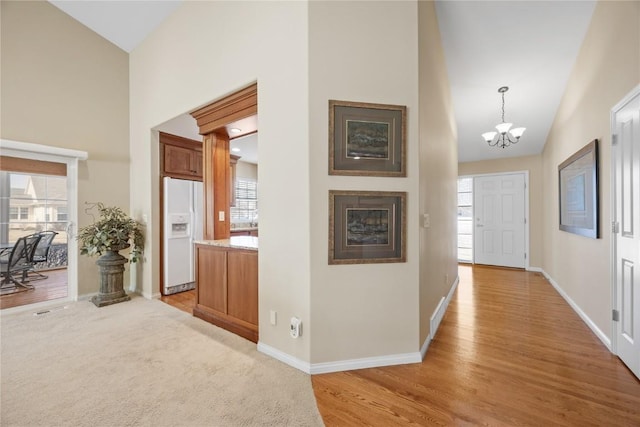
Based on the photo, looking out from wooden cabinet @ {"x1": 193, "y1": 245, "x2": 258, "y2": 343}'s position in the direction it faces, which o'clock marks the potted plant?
The potted plant is roughly at 3 o'clock from the wooden cabinet.

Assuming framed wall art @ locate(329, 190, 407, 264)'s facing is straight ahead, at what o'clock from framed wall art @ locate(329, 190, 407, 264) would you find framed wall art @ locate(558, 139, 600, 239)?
framed wall art @ locate(558, 139, 600, 239) is roughly at 8 o'clock from framed wall art @ locate(329, 190, 407, 264).

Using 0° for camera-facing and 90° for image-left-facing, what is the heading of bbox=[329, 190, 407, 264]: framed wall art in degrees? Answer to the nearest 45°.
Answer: approximately 0°

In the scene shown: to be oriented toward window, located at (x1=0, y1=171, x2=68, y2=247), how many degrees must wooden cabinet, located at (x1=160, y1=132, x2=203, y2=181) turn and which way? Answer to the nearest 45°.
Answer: approximately 135° to its right

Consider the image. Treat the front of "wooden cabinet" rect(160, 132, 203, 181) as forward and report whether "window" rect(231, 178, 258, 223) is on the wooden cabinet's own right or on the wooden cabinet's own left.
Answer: on the wooden cabinet's own left

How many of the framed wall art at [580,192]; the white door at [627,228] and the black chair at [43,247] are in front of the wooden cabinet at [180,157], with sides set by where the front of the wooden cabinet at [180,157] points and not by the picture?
2

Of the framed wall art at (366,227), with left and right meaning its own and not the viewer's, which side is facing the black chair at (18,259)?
right

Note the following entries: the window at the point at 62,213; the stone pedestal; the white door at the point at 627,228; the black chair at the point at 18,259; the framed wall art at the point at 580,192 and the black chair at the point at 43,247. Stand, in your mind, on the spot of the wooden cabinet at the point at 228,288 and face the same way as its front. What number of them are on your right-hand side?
4

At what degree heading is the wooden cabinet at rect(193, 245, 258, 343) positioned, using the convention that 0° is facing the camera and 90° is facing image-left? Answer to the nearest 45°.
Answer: approximately 45°

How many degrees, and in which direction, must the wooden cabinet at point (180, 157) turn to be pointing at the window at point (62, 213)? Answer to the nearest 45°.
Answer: approximately 135° to its right

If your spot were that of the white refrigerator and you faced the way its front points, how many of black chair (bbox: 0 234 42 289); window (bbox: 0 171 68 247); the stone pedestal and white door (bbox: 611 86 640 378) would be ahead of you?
1

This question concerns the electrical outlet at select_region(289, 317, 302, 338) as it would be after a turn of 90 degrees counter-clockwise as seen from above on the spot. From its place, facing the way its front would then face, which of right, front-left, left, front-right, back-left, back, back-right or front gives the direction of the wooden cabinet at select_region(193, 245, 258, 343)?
back

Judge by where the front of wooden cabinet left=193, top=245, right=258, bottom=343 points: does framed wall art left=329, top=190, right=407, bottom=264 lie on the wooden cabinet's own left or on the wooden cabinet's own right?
on the wooden cabinet's own left

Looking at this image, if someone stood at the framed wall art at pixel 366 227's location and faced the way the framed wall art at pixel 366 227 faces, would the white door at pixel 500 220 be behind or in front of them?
behind

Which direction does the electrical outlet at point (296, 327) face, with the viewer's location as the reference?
facing the viewer and to the left of the viewer

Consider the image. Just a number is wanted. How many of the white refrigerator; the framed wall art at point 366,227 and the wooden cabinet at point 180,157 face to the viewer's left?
0

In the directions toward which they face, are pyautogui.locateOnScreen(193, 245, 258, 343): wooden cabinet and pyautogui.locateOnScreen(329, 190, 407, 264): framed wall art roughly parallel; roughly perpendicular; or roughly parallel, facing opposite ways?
roughly parallel

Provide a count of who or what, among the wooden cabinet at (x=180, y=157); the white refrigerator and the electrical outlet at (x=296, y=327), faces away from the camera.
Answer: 0

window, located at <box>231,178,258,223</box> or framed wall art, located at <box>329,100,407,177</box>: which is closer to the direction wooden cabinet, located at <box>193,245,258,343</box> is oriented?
the framed wall art
